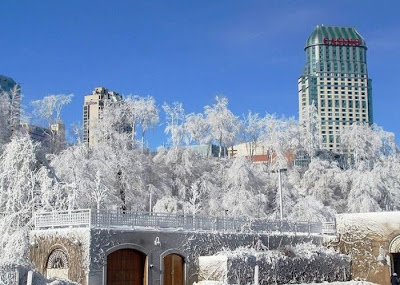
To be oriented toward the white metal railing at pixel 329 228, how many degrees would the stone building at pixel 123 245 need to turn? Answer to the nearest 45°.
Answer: approximately 90° to its left

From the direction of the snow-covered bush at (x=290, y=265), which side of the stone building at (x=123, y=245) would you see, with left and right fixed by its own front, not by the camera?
left

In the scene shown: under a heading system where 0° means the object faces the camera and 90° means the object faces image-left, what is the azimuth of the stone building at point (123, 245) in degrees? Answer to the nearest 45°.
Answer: approximately 315°
